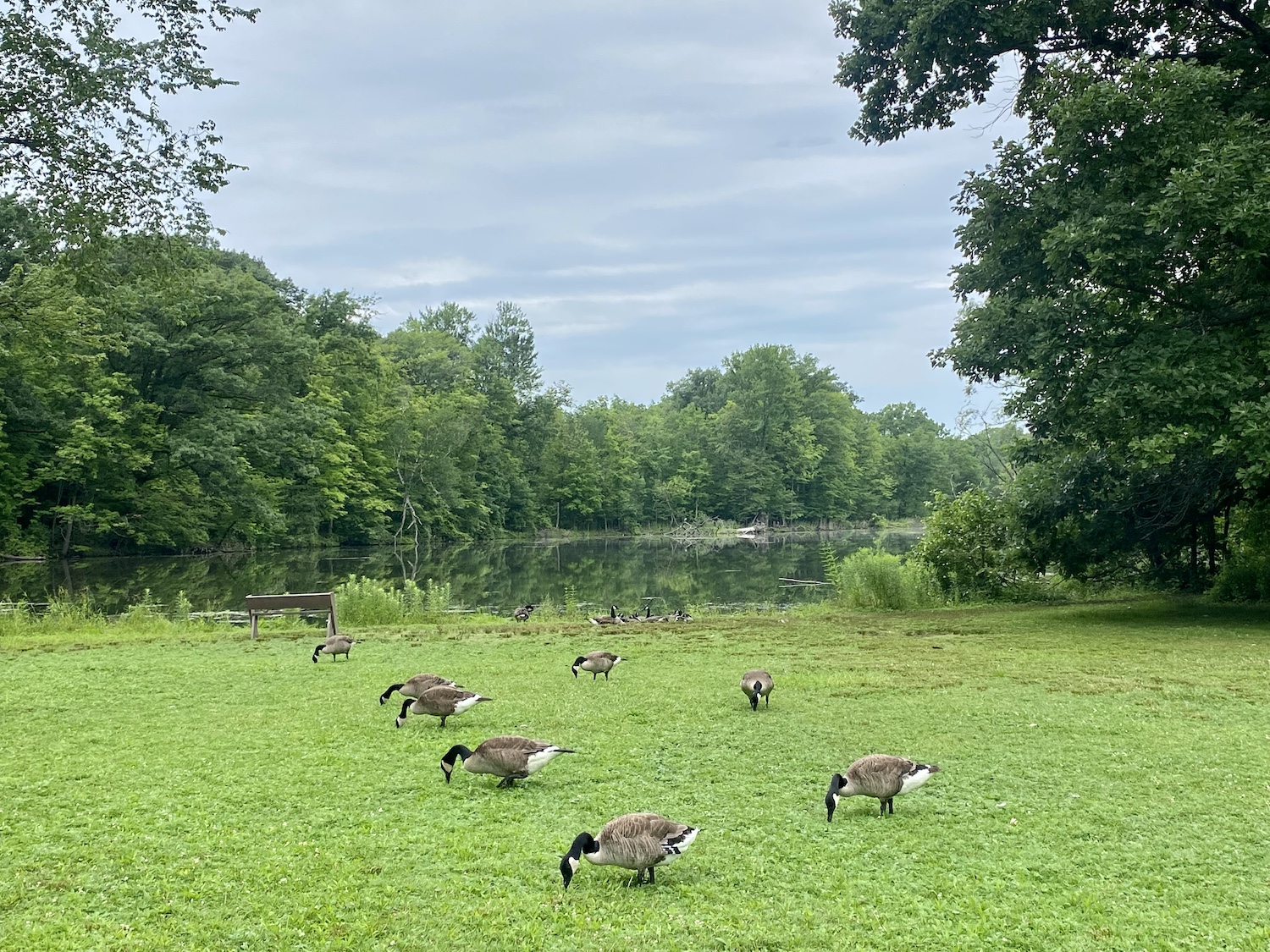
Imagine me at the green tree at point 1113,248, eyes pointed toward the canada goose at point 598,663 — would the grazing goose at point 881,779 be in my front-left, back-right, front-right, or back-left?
front-left

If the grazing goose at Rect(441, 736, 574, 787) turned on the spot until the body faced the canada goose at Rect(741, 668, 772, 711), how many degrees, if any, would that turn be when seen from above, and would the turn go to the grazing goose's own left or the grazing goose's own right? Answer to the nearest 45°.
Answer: approximately 135° to the grazing goose's own right

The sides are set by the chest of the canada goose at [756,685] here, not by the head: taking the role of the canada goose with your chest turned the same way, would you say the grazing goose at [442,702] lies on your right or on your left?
on your right

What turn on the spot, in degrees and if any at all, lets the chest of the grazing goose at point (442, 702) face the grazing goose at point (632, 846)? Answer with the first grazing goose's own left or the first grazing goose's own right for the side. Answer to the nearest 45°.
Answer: approximately 90° to the first grazing goose's own left

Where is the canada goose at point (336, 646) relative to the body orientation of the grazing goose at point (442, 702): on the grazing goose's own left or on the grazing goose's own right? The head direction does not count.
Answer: on the grazing goose's own right

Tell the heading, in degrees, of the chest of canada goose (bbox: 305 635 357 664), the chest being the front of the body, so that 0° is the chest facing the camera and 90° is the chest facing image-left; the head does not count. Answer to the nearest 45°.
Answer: approximately 90°

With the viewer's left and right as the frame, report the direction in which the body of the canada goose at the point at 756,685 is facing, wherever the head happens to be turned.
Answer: facing the viewer

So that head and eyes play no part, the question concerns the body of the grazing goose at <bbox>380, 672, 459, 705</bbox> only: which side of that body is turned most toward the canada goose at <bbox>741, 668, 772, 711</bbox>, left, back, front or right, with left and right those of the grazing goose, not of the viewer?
back

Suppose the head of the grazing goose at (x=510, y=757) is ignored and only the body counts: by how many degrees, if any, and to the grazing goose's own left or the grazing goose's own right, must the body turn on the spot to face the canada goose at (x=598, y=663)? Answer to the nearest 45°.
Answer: approximately 90° to the grazing goose's own right

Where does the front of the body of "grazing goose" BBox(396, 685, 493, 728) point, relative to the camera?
to the viewer's left

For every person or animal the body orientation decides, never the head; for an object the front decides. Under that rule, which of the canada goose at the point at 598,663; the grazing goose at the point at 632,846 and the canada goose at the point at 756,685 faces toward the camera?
the canada goose at the point at 756,685

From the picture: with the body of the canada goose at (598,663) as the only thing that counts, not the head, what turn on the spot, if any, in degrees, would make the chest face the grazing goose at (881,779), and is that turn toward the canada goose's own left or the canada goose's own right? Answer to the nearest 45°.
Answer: approximately 90° to the canada goose's own left

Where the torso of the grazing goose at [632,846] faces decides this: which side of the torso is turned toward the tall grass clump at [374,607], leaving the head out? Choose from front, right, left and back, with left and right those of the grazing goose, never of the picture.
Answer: right

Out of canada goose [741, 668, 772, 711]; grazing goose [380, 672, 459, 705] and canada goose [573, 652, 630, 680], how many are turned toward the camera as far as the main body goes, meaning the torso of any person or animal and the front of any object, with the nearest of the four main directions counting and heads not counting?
1

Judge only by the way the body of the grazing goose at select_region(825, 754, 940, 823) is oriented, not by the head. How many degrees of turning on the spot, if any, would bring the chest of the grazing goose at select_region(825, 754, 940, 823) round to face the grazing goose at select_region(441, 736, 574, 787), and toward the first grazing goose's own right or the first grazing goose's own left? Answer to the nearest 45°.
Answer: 0° — it already faces it

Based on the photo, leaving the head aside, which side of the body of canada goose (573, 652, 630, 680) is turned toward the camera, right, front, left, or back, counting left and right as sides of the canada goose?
left

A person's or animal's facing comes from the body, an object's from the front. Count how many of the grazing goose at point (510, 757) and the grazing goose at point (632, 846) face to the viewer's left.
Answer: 2

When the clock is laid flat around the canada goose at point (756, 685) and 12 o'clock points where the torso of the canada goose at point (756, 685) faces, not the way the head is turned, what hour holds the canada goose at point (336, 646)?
the canada goose at point (336, 646) is roughly at 4 o'clock from the canada goose at point (756, 685).

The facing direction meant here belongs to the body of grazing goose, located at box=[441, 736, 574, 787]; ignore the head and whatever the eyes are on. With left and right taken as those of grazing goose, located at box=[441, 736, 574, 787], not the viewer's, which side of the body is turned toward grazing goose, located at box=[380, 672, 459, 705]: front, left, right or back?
right

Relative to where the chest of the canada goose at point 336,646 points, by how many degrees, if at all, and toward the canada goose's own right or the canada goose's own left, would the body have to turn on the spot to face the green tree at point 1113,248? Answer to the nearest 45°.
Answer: approximately 180°
